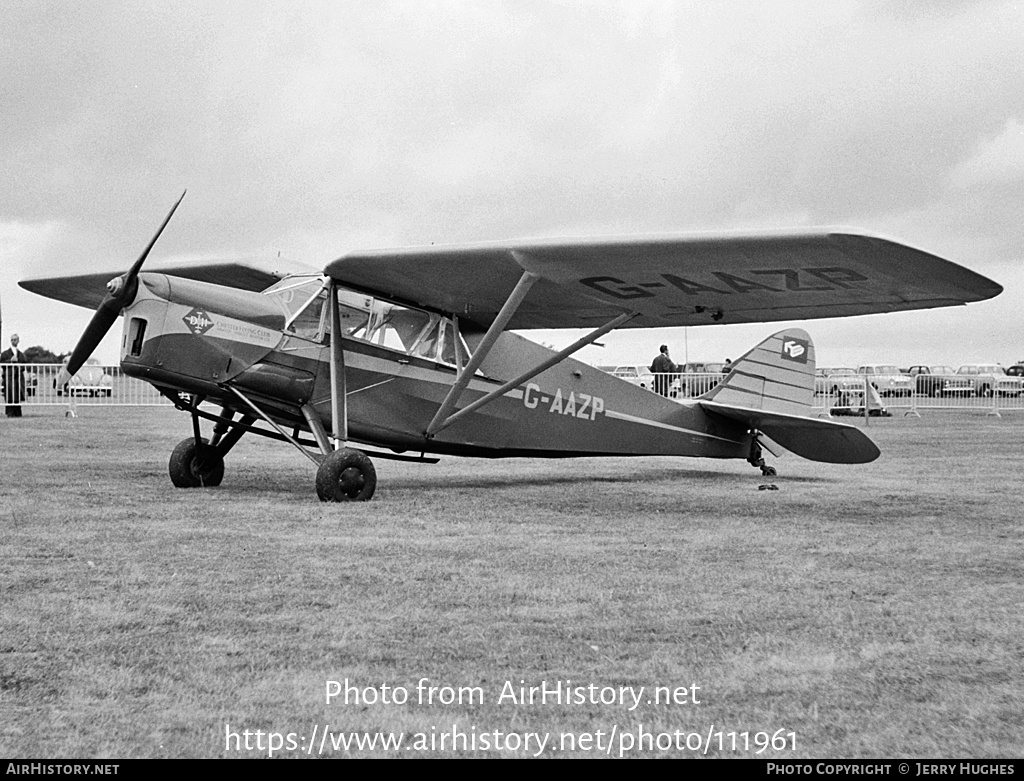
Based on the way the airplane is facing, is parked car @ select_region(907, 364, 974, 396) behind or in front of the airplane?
behind

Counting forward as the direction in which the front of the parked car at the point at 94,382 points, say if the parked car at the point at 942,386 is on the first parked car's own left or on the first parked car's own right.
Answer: on the first parked car's own left

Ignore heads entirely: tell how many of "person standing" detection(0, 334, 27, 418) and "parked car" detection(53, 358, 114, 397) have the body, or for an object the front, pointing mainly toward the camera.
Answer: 2

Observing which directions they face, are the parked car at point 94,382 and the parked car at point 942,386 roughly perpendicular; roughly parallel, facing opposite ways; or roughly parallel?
roughly parallel

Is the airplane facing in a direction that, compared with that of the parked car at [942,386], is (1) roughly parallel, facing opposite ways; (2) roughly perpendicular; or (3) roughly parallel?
roughly perpendicular

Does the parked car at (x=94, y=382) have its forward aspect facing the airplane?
yes

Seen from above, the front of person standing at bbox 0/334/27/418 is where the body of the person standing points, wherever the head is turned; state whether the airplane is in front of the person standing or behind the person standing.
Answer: in front

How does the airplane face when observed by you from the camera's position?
facing the viewer and to the left of the viewer

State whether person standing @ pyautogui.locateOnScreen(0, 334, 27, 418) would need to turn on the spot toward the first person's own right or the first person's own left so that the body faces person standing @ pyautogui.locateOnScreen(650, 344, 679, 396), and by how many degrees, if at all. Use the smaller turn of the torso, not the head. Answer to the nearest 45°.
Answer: approximately 90° to the first person's own left

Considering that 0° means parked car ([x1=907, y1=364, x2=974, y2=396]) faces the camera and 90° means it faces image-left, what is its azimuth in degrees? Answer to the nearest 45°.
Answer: approximately 315°

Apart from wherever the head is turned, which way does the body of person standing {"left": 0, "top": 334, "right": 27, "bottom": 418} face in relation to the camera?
toward the camera

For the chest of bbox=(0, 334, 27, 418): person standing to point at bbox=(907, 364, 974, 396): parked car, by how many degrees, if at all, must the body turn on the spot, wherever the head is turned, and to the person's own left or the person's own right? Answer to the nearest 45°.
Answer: approximately 90° to the person's own left

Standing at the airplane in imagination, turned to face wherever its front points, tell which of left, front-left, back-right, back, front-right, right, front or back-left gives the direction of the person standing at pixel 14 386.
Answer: right

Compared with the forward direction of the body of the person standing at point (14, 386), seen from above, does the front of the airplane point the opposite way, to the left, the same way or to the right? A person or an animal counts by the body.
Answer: to the right

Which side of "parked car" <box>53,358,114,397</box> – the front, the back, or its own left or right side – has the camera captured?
front
